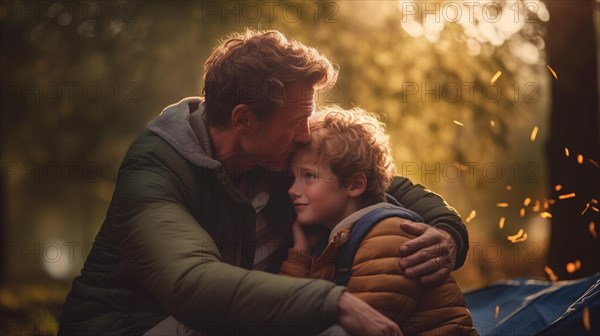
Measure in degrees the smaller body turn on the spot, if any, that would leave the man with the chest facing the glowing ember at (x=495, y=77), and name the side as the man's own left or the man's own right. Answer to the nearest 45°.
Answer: approximately 90° to the man's own left

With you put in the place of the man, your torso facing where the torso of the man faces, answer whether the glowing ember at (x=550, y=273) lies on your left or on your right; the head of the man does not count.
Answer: on your left

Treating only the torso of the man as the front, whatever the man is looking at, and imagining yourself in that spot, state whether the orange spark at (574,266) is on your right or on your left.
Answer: on your left

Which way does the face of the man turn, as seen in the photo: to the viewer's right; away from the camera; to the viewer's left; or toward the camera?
to the viewer's right

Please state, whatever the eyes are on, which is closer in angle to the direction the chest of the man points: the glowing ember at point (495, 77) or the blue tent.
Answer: the blue tent

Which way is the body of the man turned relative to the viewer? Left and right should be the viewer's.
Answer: facing the viewer and to the right of the viewer
